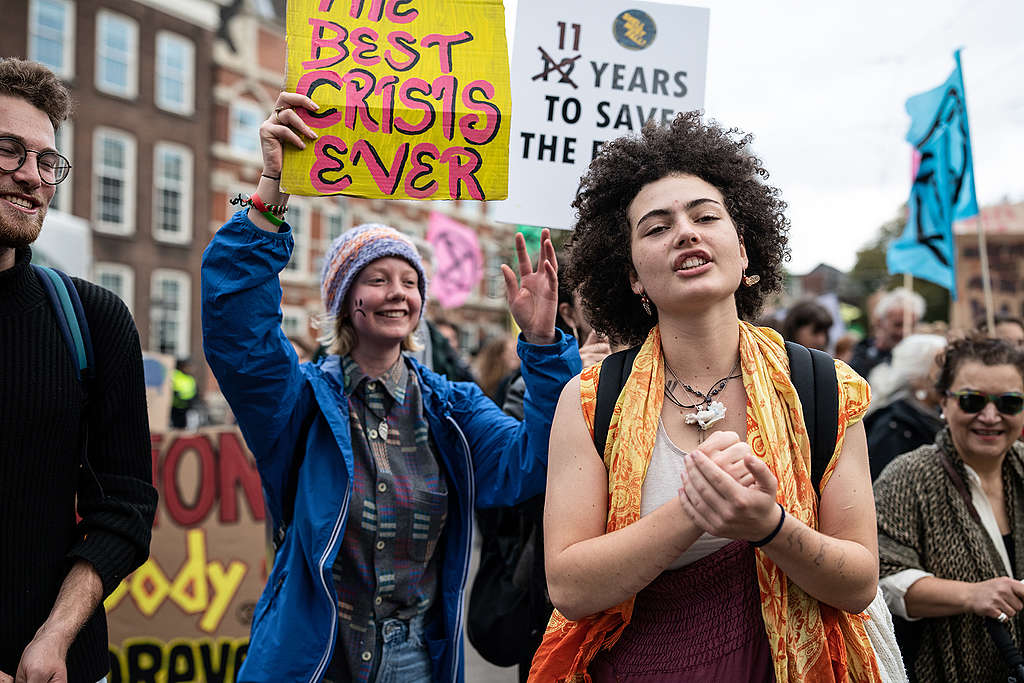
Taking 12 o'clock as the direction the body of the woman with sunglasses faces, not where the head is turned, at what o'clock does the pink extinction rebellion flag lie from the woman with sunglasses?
The pink extinction rebellion flag is roughly at 6 o'clock from the woman with sunglasses.

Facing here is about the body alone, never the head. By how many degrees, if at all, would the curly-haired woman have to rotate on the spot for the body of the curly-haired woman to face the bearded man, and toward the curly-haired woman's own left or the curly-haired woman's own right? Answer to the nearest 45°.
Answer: approximately 90° to the curly-haired woman's own right

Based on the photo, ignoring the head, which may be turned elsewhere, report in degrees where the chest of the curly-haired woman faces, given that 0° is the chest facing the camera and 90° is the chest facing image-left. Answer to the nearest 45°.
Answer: approximately 0°

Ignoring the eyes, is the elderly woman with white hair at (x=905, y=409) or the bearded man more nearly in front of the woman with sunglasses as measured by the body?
the bearded man

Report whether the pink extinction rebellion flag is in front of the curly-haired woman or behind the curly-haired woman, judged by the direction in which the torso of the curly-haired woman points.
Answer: behind

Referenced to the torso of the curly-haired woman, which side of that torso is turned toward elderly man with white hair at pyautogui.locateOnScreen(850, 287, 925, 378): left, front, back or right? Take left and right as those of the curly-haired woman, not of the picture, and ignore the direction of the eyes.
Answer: back

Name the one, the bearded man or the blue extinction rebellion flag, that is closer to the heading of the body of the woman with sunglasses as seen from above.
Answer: the bearded man

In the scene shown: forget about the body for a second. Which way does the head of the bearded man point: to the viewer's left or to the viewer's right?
to the viewer's right

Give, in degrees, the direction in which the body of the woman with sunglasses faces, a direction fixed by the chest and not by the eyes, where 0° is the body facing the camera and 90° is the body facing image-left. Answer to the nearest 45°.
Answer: approximately 315°
